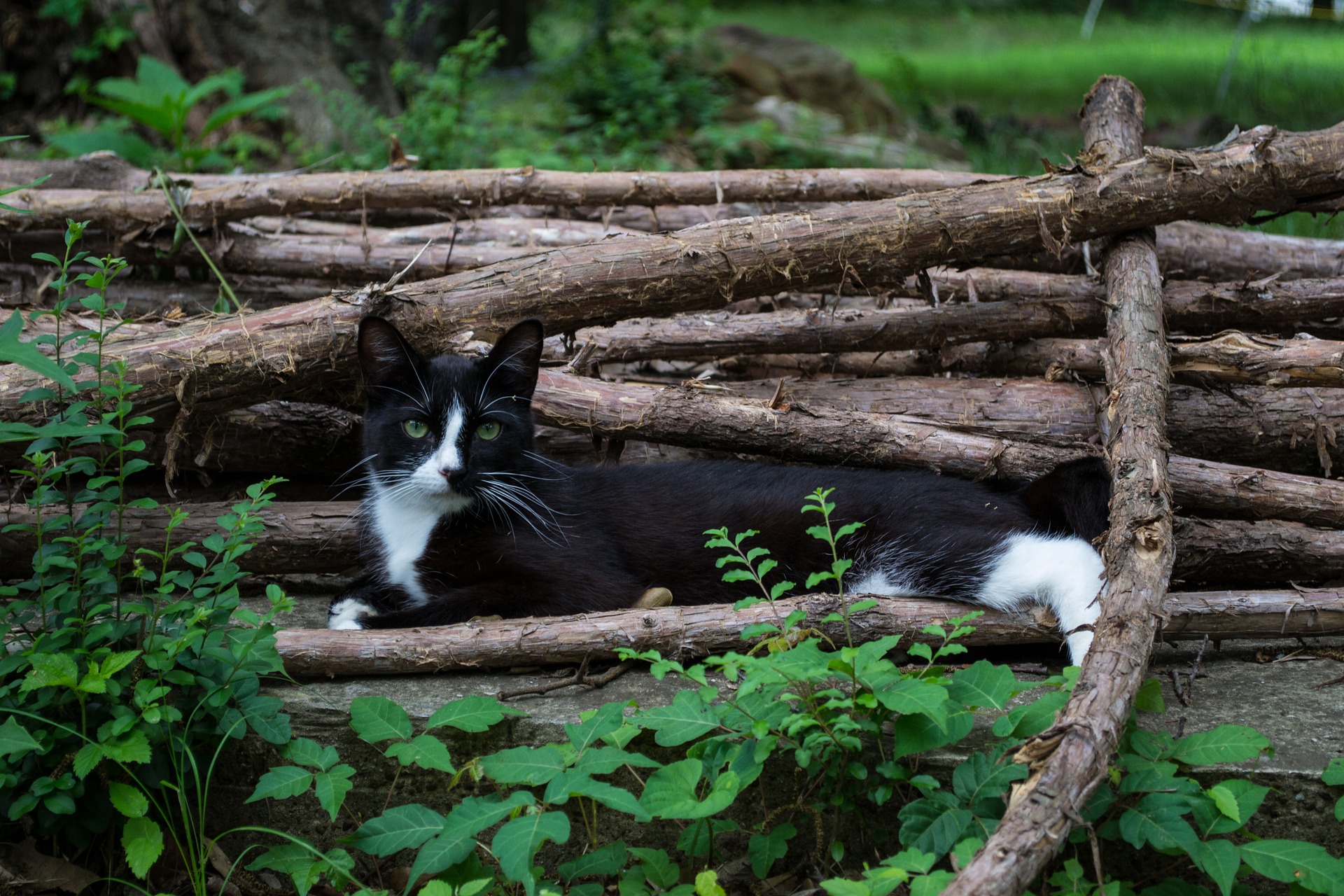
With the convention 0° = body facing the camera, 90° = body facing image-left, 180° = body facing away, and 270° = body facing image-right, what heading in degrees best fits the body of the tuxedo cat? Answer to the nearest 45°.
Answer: approximately 90°

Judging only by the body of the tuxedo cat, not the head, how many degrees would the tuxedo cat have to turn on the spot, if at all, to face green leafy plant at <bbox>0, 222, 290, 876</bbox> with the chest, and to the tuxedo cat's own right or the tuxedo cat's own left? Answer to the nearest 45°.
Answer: approximately 45° to the tuxedo cat's own left

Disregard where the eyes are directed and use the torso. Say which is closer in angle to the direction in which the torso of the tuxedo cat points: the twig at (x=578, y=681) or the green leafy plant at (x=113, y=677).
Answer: the green leafy plant

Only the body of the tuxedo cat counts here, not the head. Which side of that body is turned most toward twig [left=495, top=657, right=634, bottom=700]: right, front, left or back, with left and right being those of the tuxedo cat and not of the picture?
left
